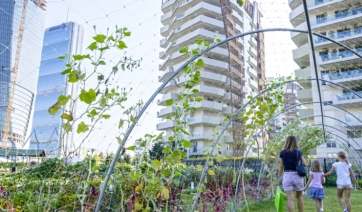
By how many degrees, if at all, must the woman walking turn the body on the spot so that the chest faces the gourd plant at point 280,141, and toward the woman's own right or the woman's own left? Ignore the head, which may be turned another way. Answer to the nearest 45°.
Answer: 0° — they already face it

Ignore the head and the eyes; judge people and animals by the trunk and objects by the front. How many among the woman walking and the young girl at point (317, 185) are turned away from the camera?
2

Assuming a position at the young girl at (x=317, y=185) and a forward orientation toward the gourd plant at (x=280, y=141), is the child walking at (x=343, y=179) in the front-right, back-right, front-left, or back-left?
back-right

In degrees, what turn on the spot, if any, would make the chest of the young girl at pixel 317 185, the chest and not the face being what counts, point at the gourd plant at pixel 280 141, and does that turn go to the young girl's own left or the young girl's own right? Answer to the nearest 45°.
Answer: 0° — they already face it

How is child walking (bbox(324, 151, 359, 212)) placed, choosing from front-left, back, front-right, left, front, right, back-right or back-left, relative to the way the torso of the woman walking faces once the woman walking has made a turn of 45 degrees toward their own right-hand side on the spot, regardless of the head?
front

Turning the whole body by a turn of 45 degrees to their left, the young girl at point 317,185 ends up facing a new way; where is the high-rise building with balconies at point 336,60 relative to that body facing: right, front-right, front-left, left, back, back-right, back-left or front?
front-right

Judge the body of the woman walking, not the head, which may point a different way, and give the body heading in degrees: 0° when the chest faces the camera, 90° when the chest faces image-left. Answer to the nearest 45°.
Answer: approximately 180°

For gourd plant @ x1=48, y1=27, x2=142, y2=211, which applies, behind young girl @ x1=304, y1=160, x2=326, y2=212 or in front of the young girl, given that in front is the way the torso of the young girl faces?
behind

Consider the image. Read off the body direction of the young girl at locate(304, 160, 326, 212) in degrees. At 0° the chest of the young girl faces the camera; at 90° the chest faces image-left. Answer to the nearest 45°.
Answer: approximately 180°
